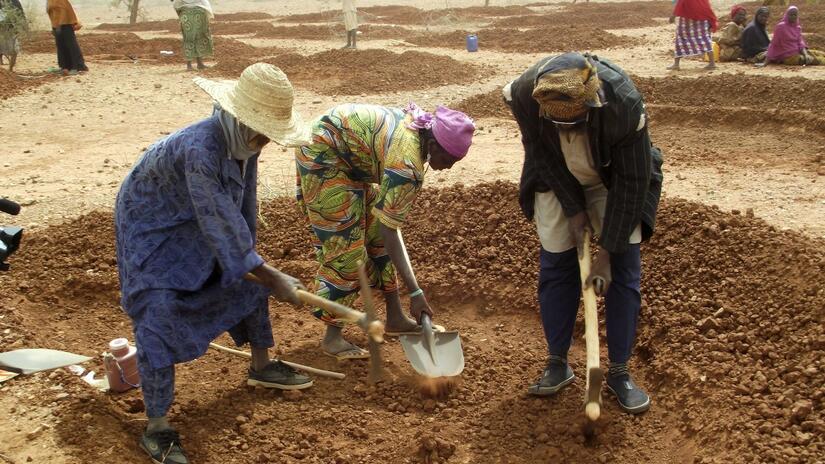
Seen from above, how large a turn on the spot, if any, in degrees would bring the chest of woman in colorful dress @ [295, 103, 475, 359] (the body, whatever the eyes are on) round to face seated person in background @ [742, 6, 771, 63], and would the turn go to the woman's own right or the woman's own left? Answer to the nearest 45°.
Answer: approximately 45° to the woman's own left

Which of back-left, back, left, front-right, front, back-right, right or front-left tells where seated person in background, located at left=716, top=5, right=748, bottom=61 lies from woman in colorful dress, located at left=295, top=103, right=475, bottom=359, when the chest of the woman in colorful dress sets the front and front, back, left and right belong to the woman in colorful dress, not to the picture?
front-left

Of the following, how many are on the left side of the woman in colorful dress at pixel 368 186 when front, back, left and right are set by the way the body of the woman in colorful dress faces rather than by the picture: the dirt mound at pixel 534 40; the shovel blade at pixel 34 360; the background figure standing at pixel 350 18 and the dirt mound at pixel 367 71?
3

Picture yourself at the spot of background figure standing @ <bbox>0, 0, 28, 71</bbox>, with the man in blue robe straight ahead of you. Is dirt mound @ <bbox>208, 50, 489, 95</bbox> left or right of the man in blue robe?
left

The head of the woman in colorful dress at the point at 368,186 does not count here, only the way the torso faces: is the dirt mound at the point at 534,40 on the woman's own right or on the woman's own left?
on the woman's own left

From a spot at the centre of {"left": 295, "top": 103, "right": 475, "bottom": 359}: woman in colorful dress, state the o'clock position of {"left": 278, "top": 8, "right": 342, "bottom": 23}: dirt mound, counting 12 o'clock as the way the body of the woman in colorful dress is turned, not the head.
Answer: The dirt mound is roughly at 9 o'clock from the woman in colorful dress.

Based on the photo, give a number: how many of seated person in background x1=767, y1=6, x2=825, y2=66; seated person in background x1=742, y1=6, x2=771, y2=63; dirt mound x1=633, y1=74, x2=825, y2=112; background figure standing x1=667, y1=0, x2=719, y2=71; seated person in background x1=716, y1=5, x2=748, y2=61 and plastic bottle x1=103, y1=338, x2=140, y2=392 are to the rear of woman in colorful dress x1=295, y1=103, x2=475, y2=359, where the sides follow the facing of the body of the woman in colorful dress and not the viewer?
1

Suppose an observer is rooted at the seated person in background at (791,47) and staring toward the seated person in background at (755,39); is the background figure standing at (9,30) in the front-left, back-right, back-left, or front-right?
front-left

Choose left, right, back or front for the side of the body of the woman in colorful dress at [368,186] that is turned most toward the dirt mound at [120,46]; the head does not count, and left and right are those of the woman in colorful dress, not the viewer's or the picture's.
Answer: left

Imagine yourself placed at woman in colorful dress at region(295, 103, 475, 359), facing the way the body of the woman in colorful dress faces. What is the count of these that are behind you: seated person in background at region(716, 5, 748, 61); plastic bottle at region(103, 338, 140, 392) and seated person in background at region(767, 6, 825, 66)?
1

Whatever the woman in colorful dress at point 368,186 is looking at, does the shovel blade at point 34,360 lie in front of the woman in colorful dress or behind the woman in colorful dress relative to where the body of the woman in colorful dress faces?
behind

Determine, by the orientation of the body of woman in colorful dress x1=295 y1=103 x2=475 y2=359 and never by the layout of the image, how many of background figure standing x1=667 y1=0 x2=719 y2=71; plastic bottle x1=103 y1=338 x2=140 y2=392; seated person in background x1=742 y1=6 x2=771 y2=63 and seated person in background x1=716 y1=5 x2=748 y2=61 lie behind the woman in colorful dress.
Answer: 1

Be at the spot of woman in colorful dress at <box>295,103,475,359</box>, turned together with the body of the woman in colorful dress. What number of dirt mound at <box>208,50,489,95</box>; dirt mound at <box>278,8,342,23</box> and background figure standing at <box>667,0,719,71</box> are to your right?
0

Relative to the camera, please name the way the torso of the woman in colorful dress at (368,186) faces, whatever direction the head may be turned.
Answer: to the viewer's right

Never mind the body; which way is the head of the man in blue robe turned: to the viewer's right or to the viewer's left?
to the viewer's right

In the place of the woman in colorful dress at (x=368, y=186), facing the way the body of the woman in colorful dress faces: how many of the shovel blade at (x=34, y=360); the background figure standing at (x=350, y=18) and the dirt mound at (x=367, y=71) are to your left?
2
